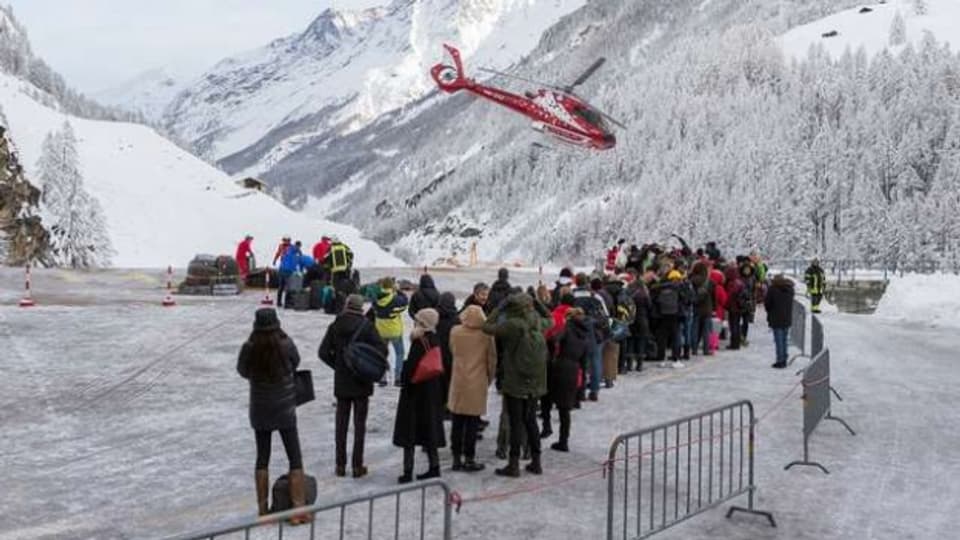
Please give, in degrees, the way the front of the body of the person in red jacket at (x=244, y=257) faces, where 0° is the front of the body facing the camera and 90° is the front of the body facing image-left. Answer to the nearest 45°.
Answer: approximately 270°

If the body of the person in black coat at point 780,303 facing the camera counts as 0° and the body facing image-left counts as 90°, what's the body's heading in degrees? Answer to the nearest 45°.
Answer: approximately 135°

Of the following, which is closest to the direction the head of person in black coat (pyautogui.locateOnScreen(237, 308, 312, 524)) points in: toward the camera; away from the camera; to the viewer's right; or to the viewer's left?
away from the camera

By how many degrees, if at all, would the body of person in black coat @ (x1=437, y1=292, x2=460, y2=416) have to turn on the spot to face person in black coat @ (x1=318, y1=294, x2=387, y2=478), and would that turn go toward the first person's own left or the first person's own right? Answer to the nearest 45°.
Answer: approximately 135° to the first person's own left

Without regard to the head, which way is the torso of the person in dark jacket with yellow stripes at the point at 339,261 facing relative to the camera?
away from the camera

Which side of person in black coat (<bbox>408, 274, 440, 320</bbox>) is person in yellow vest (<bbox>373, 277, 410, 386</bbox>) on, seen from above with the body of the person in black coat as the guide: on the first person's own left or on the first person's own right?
on the first person's own left

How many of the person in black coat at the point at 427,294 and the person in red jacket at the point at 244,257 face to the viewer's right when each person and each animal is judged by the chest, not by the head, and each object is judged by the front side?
1

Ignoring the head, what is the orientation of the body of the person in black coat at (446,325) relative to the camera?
away from the camera

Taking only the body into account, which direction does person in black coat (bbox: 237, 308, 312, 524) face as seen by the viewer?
away from the camera

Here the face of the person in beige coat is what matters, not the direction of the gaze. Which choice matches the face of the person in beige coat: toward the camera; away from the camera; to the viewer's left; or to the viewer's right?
away from the camera

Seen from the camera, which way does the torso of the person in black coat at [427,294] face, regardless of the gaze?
away from the camera
